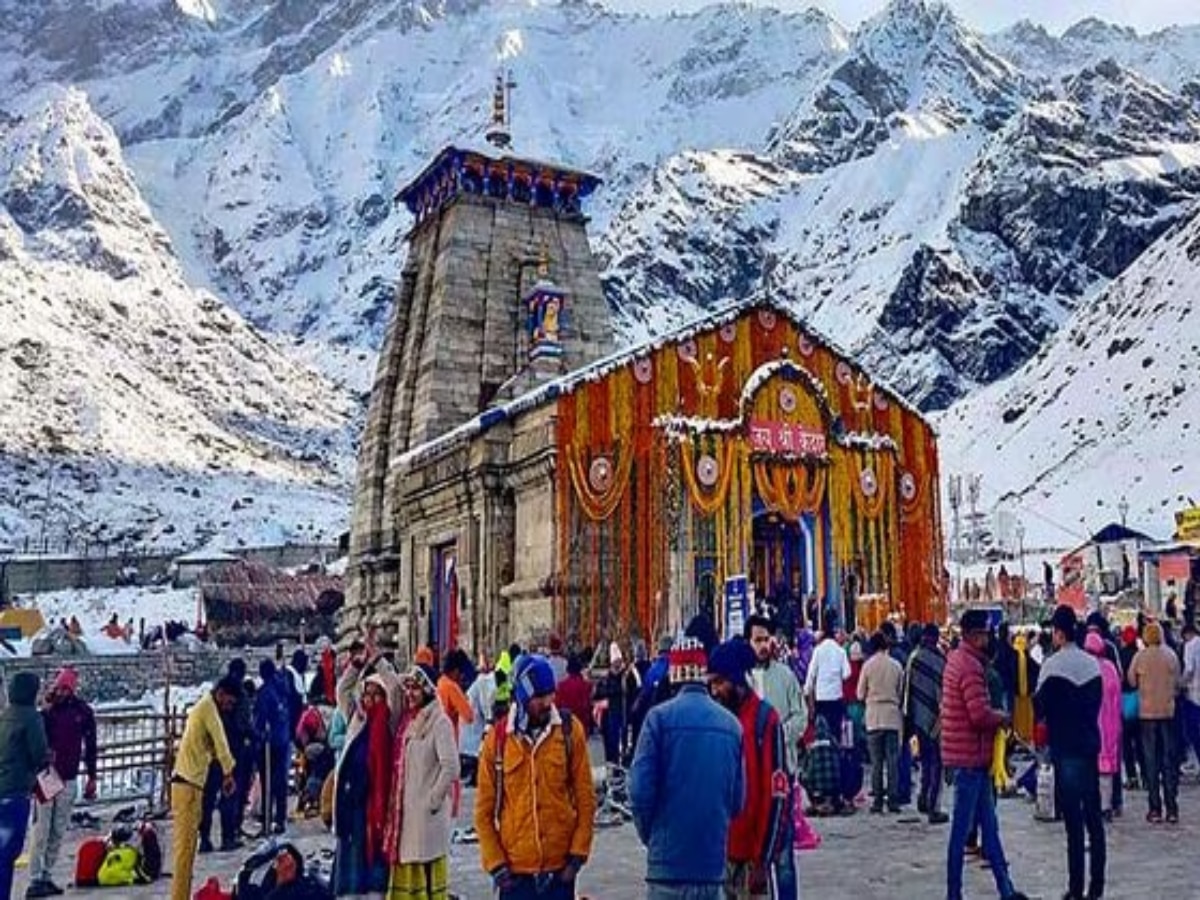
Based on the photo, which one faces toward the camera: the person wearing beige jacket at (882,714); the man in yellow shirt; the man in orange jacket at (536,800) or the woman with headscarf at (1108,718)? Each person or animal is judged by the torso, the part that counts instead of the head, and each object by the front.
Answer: the man in orange jacket

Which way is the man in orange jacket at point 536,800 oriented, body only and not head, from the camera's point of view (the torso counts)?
toward the camera

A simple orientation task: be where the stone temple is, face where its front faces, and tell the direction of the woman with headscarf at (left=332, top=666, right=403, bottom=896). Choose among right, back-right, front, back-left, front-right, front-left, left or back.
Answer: front-right

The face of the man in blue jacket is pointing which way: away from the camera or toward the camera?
away from the camera

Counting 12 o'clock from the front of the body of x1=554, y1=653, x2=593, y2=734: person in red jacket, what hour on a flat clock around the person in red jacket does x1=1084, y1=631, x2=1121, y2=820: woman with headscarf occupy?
The woman with headscarf is roughly at 4 o'clock from the person in red jacket.

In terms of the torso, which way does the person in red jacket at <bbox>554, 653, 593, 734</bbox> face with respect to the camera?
away from the camera

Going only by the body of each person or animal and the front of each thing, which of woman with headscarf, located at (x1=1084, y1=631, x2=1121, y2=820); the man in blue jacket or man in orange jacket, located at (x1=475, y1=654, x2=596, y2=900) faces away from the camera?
the man in blue jacket

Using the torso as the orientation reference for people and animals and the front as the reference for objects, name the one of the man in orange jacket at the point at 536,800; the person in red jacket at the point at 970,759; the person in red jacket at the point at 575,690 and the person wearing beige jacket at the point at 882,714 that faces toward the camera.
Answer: the man in orange jacket

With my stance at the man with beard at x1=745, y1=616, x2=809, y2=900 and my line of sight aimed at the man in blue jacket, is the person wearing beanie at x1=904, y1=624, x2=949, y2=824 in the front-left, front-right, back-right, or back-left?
back-left

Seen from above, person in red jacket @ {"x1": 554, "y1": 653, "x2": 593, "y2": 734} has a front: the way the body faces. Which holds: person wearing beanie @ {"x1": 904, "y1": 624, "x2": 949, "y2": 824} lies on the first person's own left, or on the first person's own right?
on the first person's own right

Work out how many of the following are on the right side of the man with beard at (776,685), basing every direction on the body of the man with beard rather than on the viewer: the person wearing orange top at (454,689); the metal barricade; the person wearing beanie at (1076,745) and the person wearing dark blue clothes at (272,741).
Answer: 3
